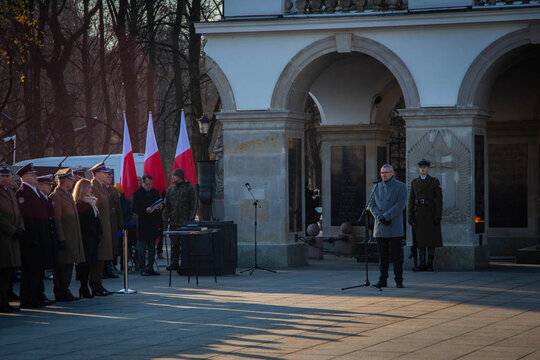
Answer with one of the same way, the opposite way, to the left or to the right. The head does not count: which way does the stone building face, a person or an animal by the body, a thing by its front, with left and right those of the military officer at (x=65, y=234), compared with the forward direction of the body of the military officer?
to the right

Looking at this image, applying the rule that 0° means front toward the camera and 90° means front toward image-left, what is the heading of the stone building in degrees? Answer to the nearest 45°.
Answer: approximately 0°

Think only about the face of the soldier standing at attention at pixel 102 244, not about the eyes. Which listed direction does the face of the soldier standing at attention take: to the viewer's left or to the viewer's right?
to the viewer's right

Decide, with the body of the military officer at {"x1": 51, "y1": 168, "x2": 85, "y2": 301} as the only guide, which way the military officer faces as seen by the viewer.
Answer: to the viewer's right

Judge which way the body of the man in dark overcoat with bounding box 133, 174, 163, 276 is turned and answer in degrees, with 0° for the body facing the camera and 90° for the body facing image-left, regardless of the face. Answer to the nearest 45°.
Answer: approximately 315°

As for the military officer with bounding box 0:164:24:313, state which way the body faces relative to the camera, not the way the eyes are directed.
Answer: to the viewer's right

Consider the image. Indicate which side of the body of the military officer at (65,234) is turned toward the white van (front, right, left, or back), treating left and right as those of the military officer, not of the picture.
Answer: left

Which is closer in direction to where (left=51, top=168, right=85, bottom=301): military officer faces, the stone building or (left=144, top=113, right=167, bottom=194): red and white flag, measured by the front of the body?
the stone building

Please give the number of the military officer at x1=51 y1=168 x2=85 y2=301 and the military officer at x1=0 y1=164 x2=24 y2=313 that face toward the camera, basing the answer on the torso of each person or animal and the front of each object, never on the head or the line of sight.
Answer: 0

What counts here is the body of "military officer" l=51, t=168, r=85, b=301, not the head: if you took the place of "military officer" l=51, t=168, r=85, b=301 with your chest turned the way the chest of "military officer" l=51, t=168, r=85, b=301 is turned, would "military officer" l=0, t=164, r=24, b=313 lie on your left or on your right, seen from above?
on your right

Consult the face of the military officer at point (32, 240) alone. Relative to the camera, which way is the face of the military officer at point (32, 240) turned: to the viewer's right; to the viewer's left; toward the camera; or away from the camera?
to the viewer's right

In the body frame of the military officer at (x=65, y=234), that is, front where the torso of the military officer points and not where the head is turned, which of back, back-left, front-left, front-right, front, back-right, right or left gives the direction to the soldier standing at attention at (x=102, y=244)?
front-left

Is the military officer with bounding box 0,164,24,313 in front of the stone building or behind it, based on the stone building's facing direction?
in front

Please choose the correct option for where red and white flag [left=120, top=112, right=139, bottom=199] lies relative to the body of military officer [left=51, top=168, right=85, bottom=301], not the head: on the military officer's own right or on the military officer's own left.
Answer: on the military officer's own left

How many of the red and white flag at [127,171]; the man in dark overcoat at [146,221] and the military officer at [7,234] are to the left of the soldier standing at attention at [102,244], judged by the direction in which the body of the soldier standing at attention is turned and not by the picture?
2

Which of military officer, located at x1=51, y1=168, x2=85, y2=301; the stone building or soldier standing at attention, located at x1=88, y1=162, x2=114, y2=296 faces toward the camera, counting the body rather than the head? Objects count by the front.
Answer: the stone building
